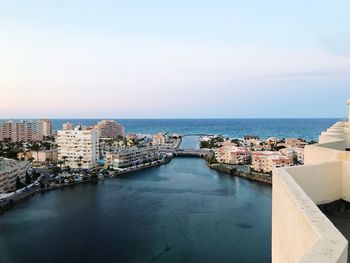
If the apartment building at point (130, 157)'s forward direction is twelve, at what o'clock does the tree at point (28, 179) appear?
The tree is roughly at 3 o'clock from the apartment building.

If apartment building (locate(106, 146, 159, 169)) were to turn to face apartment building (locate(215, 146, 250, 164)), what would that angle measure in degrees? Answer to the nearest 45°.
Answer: approximately 45° to its left

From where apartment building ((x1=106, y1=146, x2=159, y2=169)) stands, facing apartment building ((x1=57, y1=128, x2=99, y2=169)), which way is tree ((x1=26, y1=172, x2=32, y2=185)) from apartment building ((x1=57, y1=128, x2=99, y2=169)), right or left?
left

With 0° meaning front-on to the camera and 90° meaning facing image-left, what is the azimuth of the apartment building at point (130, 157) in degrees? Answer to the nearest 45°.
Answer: approximately 315°

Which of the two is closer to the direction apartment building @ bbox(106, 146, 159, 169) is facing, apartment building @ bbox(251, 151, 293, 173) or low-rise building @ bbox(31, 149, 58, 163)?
the apartment building

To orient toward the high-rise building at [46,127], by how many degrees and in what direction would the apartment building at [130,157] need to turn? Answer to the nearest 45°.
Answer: approximately 180°

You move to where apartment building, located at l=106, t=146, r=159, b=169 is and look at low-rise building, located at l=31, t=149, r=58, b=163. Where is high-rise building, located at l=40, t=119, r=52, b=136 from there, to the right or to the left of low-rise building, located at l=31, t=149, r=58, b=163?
right

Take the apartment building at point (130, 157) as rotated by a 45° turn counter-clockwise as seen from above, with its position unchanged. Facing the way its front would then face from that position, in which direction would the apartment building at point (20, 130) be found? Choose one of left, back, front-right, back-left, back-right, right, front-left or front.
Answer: back-left

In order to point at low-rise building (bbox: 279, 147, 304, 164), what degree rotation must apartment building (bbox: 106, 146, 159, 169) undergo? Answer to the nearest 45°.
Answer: approximately 45° to its left

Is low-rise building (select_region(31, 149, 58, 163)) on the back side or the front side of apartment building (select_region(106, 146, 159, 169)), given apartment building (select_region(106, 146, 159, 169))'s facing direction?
on the back side

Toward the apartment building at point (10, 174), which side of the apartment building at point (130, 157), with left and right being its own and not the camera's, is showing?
right

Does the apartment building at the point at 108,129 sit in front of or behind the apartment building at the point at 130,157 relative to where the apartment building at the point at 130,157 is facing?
behind
